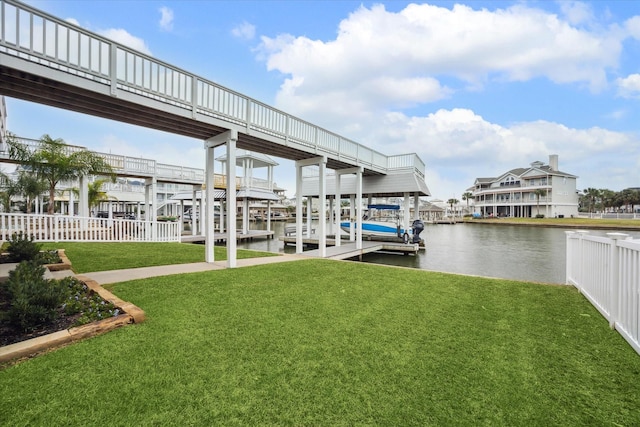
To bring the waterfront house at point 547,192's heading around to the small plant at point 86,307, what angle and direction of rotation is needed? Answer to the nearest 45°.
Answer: approximately 45° to its left

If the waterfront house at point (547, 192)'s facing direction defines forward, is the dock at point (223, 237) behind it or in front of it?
in front

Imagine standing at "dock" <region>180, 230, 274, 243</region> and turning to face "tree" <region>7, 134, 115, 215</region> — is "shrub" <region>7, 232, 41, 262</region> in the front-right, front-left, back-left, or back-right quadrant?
front-left

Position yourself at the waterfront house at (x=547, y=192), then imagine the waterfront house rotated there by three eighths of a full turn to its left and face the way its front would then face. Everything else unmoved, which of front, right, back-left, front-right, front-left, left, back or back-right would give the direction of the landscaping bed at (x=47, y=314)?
right

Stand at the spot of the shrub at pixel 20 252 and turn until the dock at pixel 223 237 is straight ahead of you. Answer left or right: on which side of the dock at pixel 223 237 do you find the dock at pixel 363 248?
right

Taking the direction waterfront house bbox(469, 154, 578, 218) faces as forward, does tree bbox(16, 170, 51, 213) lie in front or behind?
in front

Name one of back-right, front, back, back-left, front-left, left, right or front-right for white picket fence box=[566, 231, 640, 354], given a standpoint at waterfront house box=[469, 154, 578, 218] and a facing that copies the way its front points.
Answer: front-left

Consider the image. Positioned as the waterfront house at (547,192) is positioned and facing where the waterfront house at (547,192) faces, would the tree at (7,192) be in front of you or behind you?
in front

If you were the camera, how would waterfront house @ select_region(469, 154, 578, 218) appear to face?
facing the viewer and to the left of the viewer
